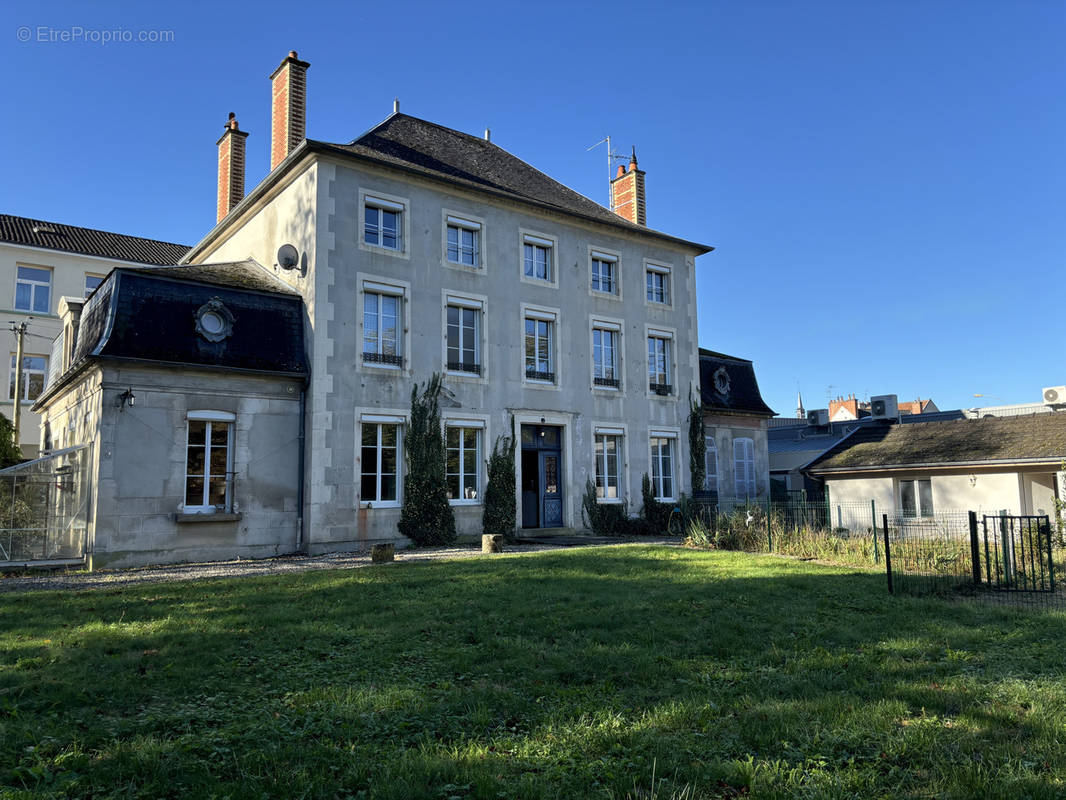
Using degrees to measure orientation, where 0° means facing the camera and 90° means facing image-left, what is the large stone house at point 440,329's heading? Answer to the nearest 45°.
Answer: approximately 315°

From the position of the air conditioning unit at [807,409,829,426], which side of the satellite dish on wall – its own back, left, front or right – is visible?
back

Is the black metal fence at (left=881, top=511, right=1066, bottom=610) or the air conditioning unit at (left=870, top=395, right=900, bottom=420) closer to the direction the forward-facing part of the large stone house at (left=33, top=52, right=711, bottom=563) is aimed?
the black metal fence

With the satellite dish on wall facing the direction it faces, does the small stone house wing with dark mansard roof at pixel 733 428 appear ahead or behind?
behind

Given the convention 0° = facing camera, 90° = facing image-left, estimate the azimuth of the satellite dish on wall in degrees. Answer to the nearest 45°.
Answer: approximately 45°

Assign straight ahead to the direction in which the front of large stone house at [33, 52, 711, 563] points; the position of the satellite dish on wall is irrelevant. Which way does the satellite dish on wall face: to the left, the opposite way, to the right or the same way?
to the right

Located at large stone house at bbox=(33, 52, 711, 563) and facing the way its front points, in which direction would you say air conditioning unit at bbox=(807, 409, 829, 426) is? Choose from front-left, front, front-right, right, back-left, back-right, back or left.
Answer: left

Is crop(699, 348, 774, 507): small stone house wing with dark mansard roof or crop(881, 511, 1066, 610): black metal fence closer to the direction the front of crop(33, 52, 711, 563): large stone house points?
the black metal fence
